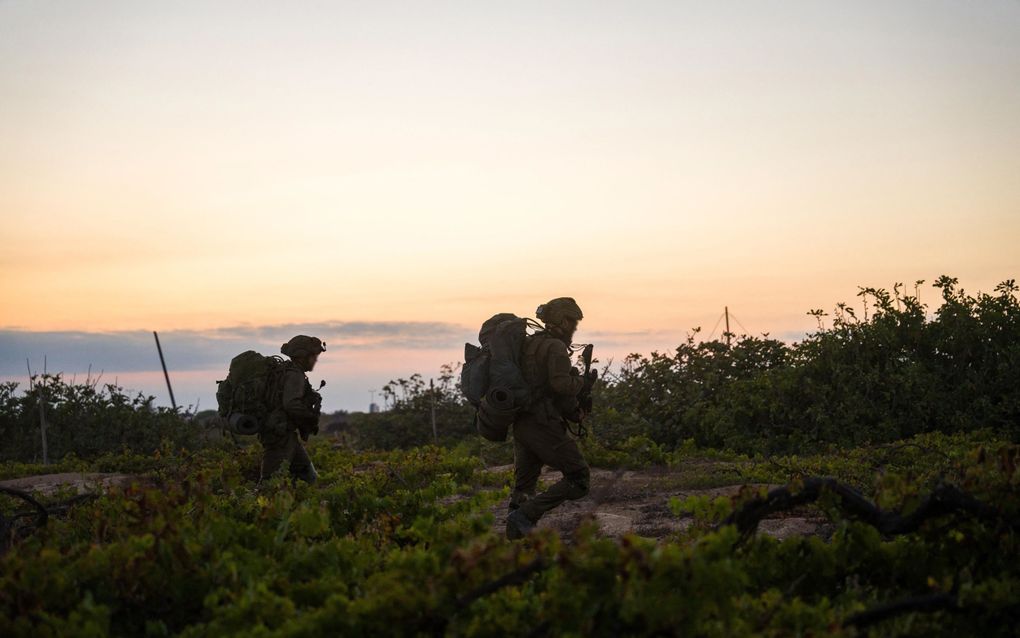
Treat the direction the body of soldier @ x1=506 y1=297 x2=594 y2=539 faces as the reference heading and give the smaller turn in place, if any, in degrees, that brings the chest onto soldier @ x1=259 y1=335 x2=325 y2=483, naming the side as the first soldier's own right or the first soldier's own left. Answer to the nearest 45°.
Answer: approximately 135° to the first soldier's own left

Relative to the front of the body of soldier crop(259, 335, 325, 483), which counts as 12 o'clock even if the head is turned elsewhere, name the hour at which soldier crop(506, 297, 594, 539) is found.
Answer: soldier crop(506, 297, 594, 539) is roughly at 2 o'clock from soldier crop(259, 335, 325, 483).

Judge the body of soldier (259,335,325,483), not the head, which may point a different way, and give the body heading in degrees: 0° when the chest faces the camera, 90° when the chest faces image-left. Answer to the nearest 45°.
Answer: approximately 270°

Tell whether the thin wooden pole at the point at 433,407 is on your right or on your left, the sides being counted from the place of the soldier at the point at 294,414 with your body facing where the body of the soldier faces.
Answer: on your left

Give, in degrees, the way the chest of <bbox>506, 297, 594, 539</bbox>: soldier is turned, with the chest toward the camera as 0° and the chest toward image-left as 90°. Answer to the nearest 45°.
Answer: approximately 270°
